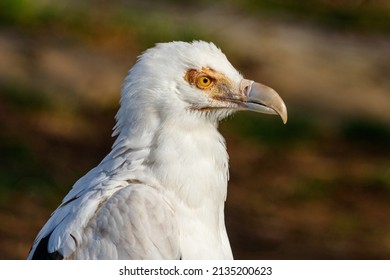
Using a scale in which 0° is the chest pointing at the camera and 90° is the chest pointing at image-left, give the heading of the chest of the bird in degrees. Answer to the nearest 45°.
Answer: approximately 270°
